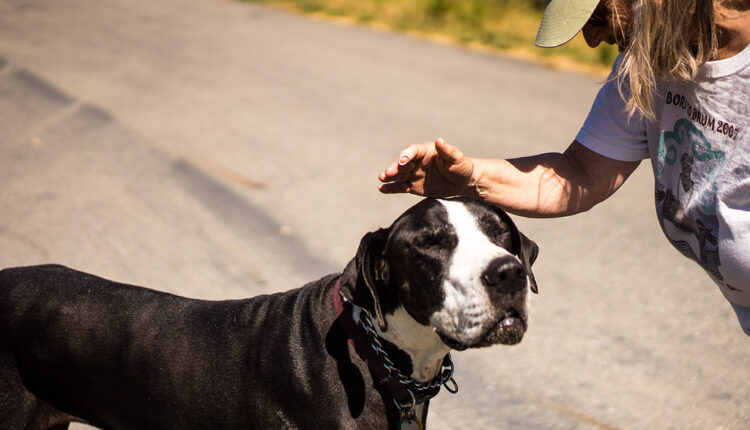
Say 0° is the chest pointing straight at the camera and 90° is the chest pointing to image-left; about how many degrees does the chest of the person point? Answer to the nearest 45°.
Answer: approximately 45°

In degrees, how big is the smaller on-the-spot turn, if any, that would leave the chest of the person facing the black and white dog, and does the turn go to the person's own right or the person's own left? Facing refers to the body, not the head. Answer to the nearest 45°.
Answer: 0° — they already face it

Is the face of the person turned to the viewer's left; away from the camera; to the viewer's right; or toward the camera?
to the viewer's left
